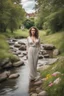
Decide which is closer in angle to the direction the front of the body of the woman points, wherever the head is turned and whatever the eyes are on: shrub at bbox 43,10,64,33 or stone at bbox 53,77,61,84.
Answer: the stone

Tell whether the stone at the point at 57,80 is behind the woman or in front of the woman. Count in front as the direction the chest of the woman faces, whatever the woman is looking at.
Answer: in front

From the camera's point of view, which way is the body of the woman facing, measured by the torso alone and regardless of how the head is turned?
toward the camera

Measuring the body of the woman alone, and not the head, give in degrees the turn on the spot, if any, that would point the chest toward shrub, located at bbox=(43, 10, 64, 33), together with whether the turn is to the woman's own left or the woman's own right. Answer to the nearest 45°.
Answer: approximately 180°
